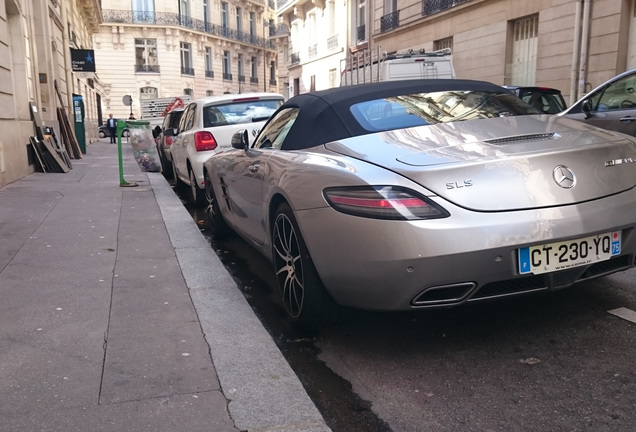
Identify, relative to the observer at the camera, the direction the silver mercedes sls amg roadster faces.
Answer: facing away from the viewer and to the left of the viewer

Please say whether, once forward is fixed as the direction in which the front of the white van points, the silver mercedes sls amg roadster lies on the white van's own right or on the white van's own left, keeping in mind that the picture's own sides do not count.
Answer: on the white van's own left

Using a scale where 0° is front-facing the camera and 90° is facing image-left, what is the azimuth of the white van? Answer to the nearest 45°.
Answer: approximately 135°

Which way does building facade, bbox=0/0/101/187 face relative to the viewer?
to the viewer's right

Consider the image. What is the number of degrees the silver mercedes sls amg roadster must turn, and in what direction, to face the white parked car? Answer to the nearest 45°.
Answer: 0° — it already faces it

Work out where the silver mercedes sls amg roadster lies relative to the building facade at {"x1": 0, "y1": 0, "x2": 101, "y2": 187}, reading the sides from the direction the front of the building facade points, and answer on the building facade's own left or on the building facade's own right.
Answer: on the building facade's own right
